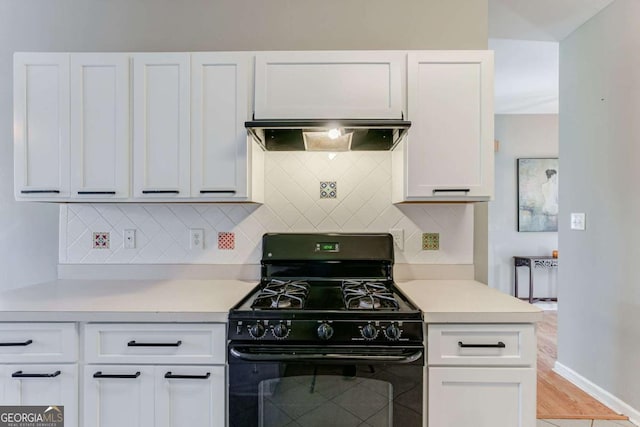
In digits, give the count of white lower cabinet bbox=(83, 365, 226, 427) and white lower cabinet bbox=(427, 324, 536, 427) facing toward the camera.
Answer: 2

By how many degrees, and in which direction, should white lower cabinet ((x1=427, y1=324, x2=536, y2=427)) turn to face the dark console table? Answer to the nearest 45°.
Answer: approximately 180°

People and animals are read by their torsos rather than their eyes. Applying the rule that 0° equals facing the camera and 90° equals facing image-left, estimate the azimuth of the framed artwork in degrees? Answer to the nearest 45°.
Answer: approximately 0°

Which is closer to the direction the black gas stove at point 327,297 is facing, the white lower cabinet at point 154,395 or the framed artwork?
the white lower cabinet

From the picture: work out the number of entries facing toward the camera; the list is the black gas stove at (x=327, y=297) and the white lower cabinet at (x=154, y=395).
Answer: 2

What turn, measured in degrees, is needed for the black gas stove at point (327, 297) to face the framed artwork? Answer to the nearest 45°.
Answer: approximately 135° to its left

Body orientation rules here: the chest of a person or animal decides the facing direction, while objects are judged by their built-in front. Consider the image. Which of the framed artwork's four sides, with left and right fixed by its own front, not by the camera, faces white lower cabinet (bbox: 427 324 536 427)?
front

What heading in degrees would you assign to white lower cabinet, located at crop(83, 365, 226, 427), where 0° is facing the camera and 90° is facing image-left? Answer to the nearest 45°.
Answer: approximately 0°

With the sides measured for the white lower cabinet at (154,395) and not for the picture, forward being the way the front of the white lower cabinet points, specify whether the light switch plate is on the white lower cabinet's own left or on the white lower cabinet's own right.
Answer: on the white lower cabinet's own left
